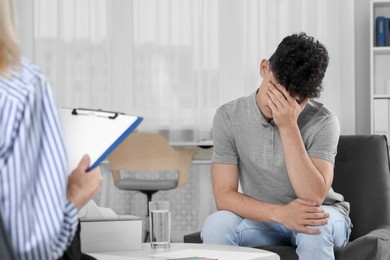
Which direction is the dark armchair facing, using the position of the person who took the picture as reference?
facing the viewer and to the left of the viewer

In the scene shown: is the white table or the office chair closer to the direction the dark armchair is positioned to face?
the white table

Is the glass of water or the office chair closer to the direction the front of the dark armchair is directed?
the glass of water

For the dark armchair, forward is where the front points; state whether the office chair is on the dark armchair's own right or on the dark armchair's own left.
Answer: on the dark armchair's own right

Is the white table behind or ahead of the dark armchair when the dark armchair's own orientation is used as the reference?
ahead

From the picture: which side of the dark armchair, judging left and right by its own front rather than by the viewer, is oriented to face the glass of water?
front
